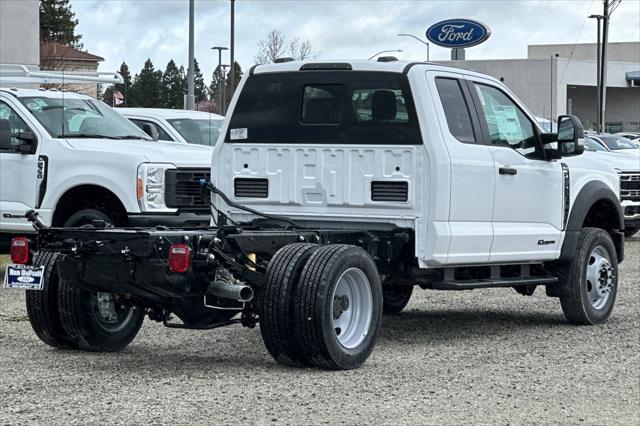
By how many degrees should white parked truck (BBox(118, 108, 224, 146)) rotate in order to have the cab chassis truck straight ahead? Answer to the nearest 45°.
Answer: approximately 45° to its right

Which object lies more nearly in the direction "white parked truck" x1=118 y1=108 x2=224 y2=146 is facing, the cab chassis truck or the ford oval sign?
the cab chassis truck

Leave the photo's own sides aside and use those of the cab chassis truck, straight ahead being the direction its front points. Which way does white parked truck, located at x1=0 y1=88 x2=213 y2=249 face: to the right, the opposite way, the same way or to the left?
to the right

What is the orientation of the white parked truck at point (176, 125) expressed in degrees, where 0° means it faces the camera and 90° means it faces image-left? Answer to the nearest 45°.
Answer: approximately 315°

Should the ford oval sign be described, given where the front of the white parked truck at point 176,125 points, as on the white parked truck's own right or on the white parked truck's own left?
on the white parked truck's own left

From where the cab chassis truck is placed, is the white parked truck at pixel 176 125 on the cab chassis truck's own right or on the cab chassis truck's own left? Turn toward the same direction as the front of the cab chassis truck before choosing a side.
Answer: on the cab chassis truck's own left

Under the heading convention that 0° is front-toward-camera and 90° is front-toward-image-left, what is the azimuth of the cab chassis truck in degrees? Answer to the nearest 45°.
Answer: approximately 225°

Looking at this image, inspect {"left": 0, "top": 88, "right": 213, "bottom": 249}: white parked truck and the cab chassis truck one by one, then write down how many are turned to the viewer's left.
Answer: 0

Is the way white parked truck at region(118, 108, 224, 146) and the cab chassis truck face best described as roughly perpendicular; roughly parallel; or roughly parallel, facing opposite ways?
roughly perpendicular

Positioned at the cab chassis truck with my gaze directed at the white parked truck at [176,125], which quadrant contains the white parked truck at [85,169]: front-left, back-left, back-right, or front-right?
front-left

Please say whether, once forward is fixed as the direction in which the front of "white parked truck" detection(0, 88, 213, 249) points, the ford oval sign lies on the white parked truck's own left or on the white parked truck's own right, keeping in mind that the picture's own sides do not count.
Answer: on the white parked truck's own left

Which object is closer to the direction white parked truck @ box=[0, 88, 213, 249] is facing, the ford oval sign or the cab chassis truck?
the cab chassis truck

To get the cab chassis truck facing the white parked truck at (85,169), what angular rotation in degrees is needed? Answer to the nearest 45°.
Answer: approximately 90° to its left

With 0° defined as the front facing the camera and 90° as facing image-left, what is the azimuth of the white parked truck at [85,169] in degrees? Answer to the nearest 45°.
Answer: approximately 315°
